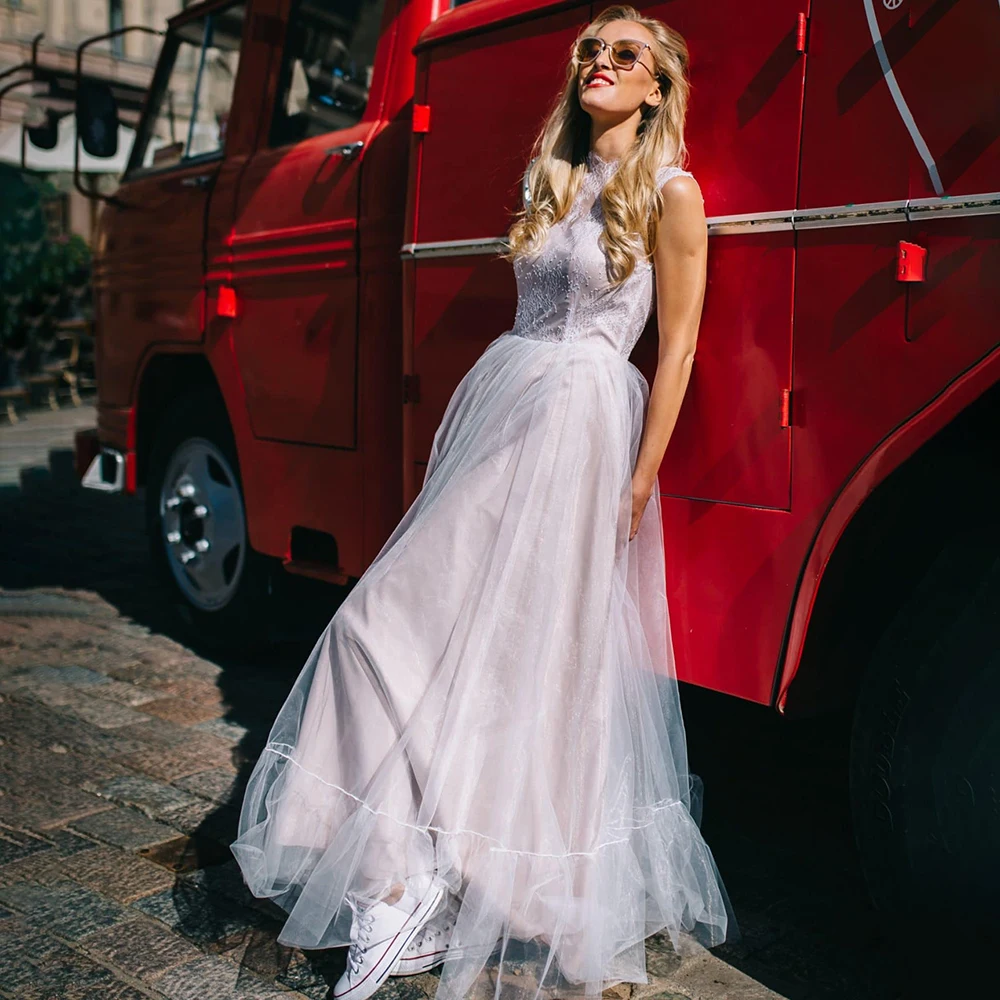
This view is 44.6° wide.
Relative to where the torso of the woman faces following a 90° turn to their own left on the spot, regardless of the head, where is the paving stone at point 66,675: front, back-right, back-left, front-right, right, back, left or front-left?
back

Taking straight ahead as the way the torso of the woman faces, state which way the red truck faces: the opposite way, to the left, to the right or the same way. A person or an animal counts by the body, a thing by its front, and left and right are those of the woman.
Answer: to the right

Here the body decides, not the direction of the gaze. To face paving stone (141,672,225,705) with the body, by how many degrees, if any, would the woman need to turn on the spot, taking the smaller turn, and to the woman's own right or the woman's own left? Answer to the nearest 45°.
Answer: approximately 90° to the woman's own right

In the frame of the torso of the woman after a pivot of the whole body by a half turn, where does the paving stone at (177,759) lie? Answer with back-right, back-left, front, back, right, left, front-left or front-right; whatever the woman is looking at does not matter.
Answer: left

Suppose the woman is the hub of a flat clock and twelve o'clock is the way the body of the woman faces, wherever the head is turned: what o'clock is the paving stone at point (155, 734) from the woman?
The paving stone is roughly at 3 o'clock from the woman.

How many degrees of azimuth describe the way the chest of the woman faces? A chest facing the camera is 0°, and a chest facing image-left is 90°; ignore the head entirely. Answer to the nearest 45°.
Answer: approximately 45°

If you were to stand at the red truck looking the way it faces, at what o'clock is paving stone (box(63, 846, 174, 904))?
The paving stone is roughly at 9 o'clock from the red truck.

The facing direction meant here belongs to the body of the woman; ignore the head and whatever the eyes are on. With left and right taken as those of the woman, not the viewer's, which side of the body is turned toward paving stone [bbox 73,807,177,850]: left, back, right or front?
right

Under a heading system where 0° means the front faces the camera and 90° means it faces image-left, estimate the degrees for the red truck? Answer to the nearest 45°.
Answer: approximately 135°
